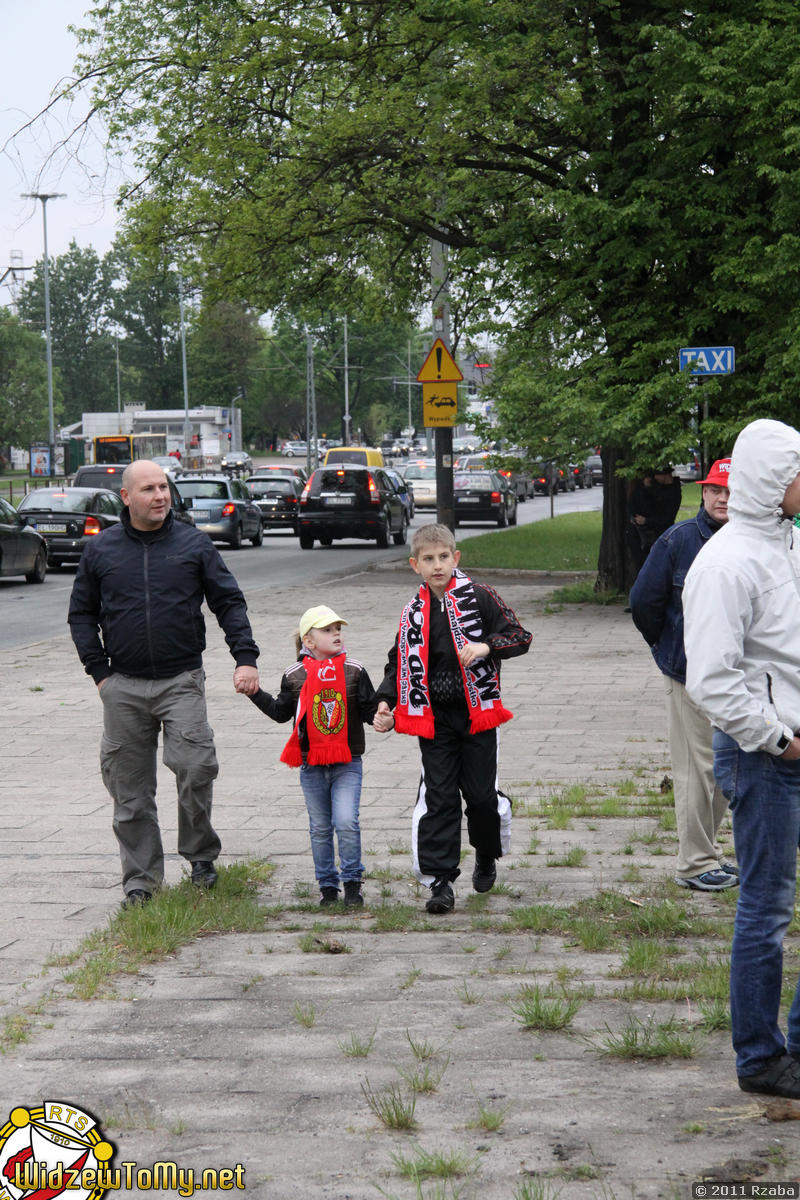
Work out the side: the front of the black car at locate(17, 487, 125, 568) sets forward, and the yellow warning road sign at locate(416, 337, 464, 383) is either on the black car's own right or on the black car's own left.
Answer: on the black car's own right

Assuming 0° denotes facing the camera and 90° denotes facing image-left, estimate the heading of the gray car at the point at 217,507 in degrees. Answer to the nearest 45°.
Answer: approximately 225°

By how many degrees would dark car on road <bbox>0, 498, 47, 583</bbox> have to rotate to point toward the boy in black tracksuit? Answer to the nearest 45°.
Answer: approximately 135° to its right

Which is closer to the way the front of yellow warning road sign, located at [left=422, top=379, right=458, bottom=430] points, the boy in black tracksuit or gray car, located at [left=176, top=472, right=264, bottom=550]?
the boy in black tracksuit

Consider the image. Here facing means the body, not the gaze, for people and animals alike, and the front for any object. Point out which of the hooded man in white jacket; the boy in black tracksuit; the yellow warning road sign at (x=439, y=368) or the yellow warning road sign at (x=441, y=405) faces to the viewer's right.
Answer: the hooded man in white jacket

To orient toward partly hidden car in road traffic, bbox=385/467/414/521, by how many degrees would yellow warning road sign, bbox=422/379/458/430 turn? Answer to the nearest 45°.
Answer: approximately 180°

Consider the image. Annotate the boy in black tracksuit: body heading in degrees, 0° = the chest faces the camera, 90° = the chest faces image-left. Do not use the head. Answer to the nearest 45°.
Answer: approximately 0°

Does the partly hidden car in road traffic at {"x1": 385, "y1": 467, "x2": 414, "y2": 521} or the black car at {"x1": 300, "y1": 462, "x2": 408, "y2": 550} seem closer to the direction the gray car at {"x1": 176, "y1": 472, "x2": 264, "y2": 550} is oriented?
the partly hidden car in road traffic

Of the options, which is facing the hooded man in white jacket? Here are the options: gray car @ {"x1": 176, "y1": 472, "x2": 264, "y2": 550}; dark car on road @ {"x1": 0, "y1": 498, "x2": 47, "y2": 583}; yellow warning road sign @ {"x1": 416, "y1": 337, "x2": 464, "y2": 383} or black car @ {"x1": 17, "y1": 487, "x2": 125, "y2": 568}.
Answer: the yellow warning road sign

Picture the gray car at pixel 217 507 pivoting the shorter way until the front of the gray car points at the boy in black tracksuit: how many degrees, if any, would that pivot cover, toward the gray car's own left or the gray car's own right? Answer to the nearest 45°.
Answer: approximately 135° to the gray car's own right

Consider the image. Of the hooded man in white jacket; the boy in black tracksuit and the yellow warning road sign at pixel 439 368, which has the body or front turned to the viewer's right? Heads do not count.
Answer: the hooded man in white jacket

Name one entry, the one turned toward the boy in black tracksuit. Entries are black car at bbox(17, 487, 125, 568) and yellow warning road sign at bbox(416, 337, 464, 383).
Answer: the yellow warning road sign

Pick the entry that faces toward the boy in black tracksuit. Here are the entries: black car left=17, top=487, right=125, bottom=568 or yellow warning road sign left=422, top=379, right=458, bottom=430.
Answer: the yellow warning road sign
